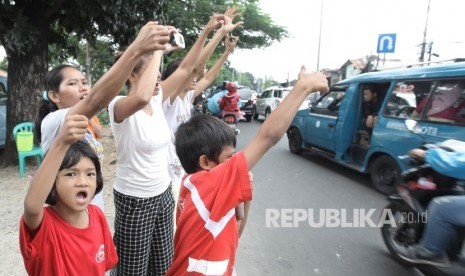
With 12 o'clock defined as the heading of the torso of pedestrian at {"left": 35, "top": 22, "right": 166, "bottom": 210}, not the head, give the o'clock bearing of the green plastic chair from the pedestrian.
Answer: The green plastic chair is roughly at 7 o'clock from the pedestrian.

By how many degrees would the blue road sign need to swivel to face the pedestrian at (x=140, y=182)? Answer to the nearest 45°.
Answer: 0° — it already faces them

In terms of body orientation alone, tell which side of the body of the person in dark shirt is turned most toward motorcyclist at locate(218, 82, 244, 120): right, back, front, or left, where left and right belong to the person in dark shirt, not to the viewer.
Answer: right

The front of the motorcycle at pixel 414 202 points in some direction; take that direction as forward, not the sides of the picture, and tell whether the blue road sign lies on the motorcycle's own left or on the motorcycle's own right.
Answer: on the motorcycle's own right

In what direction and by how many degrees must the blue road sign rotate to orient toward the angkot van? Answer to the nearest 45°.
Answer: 0° — it already faces it

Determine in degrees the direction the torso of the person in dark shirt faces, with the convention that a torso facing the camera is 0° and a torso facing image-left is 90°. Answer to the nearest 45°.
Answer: approximately 45°

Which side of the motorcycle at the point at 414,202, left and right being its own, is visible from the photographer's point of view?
left

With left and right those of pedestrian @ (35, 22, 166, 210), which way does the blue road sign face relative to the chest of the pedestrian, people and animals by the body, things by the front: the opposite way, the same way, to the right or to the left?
to the right
